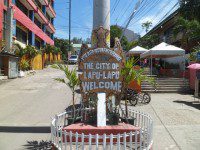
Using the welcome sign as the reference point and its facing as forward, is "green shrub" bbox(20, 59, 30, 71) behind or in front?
behind

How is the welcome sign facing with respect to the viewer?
toward the camera
